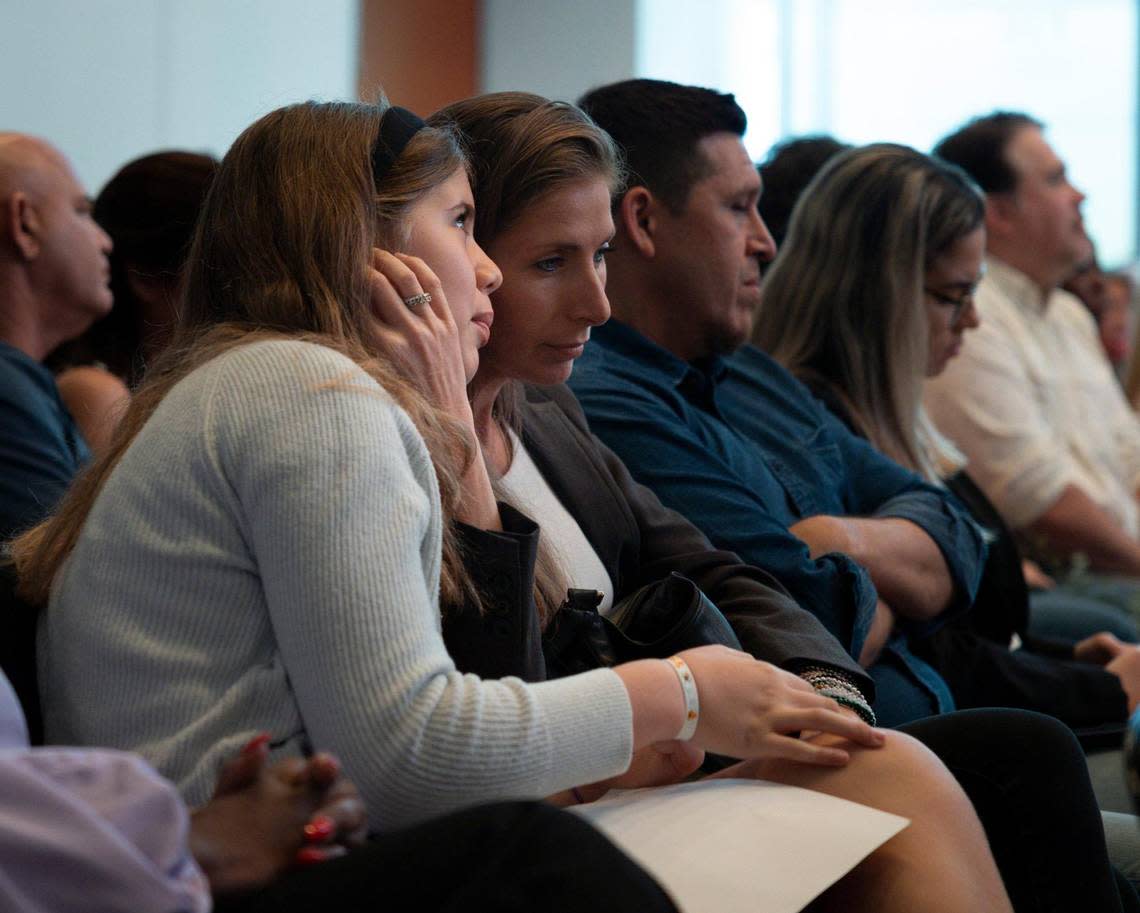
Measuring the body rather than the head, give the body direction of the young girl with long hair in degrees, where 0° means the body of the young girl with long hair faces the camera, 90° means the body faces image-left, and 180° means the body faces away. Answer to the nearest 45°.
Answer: approximately 270°

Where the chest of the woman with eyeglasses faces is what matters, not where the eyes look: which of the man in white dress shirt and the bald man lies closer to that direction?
the man in white dress shirt

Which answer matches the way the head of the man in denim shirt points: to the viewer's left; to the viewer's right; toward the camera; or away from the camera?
to the viewer's right

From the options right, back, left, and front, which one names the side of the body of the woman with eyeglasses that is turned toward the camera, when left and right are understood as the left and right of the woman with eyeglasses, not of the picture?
right

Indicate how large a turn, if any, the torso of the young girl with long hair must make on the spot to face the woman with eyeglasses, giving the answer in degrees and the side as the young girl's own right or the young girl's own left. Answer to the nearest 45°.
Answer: approximately 45° to the young girl's own left

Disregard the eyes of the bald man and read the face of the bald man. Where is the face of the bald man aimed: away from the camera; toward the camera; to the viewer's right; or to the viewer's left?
to the viewer's right

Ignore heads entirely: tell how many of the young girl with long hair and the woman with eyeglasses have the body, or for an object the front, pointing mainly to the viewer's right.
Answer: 2

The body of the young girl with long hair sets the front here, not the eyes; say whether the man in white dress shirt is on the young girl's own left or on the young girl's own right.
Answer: on the young girl's own left

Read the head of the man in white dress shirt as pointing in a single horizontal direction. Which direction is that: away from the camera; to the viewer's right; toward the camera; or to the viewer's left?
to the viewer's right

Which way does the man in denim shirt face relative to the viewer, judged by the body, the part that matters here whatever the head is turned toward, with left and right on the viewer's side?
facing the viewer and to the right of the viewer

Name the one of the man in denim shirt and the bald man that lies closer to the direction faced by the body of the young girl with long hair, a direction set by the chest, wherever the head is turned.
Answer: the man in denim shirt

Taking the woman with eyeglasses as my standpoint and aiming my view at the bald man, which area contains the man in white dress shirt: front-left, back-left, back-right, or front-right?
back-right

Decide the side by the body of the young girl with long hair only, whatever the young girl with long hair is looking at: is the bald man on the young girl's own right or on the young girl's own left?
on the young girl's own left
